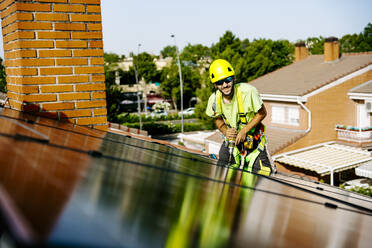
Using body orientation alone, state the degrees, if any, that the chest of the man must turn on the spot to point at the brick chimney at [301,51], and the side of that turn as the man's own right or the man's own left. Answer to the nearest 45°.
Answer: approximately 180°

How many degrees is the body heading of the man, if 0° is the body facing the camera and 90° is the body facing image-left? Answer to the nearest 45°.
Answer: approximately 0°

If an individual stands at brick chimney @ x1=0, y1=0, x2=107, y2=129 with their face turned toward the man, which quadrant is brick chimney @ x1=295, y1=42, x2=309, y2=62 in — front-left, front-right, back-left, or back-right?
front-left

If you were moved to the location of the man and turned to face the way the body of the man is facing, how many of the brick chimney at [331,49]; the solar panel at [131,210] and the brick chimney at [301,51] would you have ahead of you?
1

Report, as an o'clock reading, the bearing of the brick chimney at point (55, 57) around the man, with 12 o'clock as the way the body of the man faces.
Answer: The brick chimney is roughly at 2 o'clock from the man.

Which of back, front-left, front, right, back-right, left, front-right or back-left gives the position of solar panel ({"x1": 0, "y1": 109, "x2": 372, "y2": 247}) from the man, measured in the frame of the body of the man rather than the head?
front

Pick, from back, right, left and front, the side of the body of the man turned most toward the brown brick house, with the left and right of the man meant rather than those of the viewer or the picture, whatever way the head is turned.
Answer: back

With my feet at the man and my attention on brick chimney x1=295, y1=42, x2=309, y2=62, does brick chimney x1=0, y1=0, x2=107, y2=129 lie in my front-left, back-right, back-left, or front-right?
back-left

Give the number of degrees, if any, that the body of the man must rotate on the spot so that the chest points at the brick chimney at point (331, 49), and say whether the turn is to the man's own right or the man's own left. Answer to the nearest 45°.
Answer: approximately 180°
